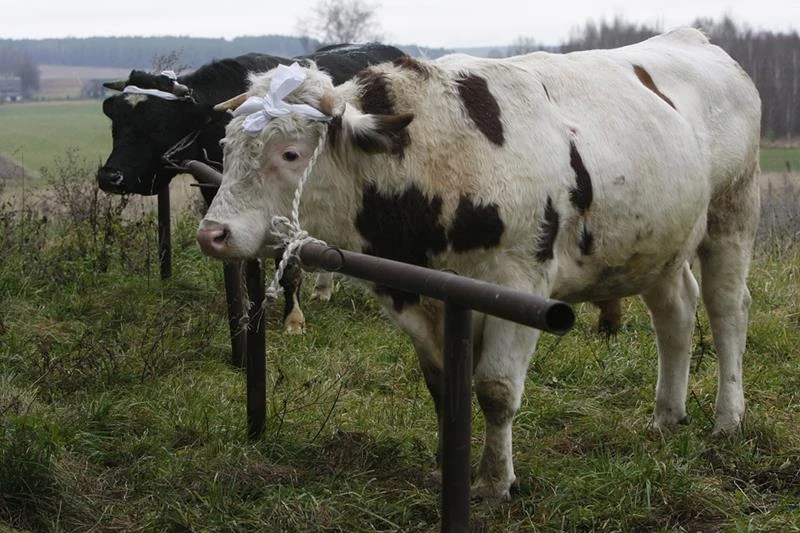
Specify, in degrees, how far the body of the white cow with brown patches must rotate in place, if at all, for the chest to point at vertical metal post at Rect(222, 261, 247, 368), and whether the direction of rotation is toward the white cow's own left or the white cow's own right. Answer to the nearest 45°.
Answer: approximately 90° to the white cow's own right

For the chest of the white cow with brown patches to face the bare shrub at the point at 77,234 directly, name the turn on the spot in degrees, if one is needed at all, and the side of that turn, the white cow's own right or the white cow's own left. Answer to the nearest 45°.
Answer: approximately 90° to the white cow's own right

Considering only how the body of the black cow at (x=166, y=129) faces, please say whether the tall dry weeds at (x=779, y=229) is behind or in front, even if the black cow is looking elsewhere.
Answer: behind

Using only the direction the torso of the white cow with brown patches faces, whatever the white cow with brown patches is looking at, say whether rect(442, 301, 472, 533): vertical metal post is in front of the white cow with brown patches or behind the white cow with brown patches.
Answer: in front

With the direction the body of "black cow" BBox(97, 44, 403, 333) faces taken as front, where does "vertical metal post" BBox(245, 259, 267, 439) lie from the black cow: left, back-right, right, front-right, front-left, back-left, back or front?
front-left

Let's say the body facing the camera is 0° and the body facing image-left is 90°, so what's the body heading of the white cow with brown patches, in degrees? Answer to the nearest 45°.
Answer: approximately 45°

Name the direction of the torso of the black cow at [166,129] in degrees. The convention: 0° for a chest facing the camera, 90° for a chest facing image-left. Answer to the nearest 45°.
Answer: approximately 45°

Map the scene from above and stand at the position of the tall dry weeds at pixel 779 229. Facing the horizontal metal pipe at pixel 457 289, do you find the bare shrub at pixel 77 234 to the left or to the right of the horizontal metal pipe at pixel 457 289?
right

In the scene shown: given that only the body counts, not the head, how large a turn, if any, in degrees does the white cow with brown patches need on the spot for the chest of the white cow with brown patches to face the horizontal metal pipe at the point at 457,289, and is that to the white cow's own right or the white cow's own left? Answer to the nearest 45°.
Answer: approximately 45° to the white cow's own left

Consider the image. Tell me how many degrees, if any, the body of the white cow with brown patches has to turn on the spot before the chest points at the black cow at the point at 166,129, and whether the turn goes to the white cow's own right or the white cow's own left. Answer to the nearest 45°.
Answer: approximately 90° to the white cow's own right
